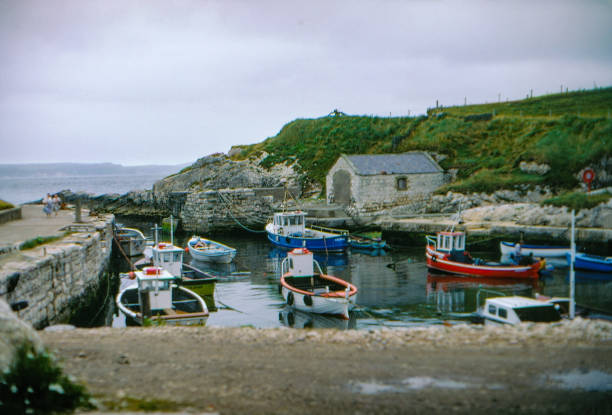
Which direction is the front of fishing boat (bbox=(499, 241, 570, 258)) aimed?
to the viewer's left

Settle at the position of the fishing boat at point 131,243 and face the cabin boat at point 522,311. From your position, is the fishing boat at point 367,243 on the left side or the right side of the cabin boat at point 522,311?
left

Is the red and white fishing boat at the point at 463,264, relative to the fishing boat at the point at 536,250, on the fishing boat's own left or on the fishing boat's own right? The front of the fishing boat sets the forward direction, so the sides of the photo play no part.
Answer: on the fishing boat's own left

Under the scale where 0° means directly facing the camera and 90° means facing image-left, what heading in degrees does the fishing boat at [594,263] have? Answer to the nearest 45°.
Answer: approximately 90°

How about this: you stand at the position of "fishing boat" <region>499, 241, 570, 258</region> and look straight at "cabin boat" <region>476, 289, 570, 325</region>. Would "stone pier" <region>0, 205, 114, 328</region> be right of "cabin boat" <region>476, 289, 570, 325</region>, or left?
right

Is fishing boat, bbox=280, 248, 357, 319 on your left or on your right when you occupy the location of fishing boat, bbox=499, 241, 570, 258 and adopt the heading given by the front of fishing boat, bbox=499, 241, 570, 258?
on your left
